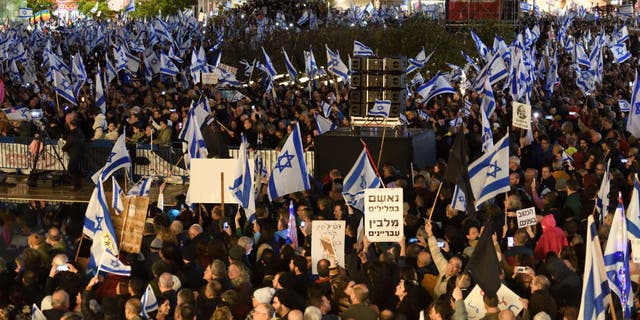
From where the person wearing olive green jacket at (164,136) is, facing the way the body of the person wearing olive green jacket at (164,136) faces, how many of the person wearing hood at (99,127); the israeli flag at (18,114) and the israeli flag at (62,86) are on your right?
3

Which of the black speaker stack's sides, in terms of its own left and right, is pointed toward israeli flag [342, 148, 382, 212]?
front

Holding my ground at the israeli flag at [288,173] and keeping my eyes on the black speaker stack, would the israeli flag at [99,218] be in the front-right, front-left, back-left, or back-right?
back-left

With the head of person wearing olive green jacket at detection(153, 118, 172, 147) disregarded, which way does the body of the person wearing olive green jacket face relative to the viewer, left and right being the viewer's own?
facing the viewer and to the left of the viewer

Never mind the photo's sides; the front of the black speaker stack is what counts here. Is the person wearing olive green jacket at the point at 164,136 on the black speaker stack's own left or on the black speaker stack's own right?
on the black speaker stack's own right

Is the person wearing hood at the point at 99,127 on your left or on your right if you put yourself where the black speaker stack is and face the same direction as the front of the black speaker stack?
on your right

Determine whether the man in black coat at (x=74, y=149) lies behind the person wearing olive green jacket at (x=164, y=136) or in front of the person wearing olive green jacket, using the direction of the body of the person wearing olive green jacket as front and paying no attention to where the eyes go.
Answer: in front
